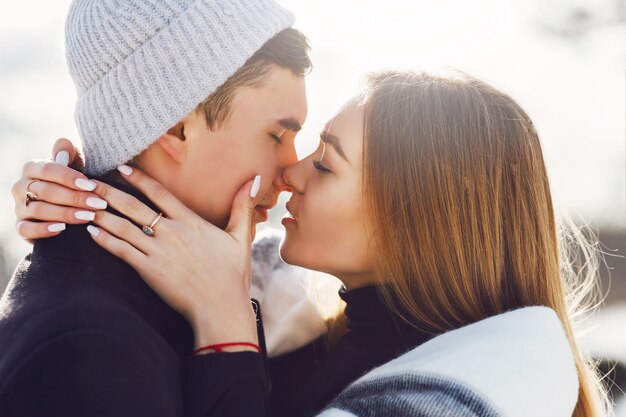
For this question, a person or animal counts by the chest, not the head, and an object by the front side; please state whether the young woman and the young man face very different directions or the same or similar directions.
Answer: very different directions

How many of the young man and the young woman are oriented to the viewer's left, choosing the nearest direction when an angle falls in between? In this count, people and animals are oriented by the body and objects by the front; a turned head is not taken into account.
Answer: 1

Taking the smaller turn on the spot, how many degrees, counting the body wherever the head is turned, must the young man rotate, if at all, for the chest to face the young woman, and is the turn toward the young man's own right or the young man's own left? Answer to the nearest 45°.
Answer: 0° — they already face them

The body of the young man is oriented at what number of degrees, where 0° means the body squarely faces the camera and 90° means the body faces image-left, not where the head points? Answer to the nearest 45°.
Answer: approximately 270°

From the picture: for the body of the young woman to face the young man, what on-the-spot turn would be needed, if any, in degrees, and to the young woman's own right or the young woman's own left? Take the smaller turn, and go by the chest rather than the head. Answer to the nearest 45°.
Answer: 0° — they already face them

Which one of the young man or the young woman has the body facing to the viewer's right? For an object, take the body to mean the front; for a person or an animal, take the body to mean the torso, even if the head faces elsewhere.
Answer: the young man

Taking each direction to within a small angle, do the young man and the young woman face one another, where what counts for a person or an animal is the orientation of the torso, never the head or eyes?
yes

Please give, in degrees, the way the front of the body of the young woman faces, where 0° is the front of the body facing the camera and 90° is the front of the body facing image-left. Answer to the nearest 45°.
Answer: approximately 90°

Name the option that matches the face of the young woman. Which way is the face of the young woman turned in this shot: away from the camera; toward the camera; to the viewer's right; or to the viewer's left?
to the viewer's left

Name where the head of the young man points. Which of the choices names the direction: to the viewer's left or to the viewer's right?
to the viewer's right
